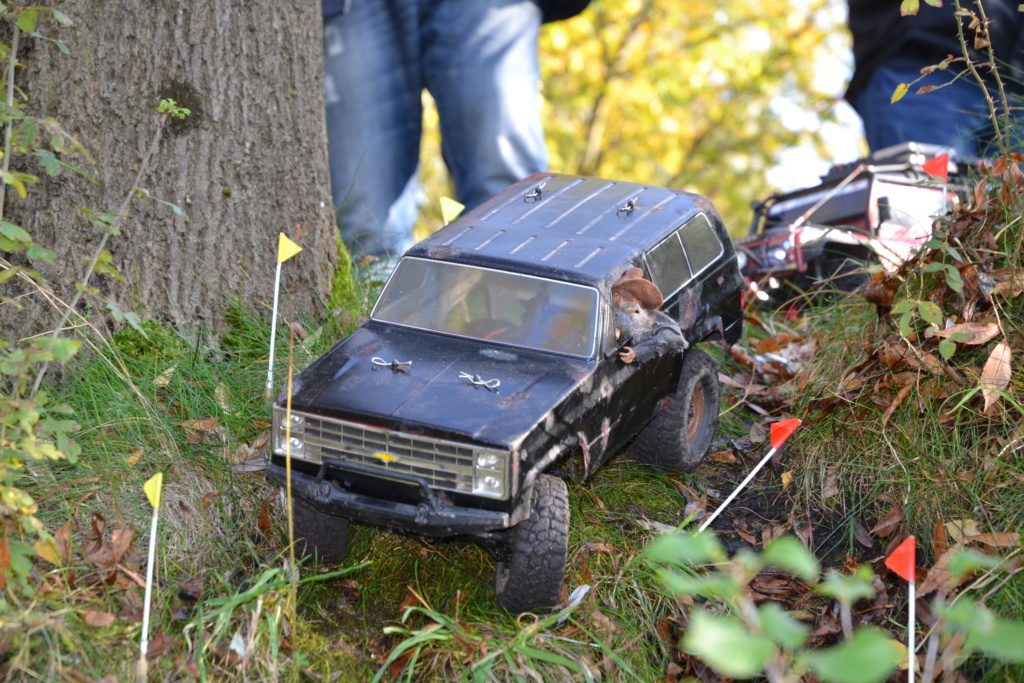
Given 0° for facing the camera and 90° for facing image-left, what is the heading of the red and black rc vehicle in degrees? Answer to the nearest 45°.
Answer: approximately 45°

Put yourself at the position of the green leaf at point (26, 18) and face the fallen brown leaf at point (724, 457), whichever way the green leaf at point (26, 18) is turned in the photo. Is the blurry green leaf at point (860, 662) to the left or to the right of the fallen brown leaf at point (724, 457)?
right

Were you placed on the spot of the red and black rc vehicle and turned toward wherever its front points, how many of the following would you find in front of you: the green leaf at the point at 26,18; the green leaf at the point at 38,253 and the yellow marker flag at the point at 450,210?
3

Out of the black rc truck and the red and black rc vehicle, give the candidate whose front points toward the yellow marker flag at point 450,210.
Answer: the red and black rc vehicle

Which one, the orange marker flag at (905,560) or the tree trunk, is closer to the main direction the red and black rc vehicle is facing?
the tree trunk

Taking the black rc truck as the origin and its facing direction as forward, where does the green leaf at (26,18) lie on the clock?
The green leaf is roughly at 2 o'clock from the black rc truck.

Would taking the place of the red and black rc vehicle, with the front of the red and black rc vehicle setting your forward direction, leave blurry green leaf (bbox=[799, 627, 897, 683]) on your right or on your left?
on your left

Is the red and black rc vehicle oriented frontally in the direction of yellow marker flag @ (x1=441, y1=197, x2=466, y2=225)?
yes

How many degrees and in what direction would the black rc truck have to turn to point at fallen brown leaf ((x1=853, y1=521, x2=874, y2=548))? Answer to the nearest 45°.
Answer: approximately 135° to its left

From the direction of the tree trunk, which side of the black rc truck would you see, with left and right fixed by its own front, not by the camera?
right

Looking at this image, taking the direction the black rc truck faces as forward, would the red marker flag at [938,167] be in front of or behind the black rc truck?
behind
